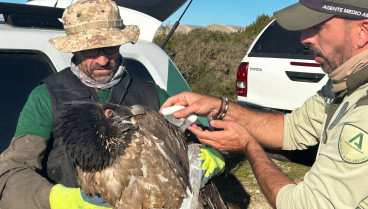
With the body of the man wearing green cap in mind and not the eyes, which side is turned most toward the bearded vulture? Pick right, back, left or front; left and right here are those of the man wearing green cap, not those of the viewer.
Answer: front

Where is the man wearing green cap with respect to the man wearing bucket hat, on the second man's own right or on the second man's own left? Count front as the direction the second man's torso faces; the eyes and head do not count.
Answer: on the second man's own left

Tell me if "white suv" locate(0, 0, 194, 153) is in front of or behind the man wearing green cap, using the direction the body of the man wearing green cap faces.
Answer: in front

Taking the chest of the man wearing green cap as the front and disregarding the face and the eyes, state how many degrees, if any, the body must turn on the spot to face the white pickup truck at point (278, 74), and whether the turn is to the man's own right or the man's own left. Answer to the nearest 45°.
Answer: approximately 90° to the man's own right

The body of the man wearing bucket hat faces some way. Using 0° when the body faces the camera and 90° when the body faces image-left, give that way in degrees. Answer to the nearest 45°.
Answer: approximately 0°

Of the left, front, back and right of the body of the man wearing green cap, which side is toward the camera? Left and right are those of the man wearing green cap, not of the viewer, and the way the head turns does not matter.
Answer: left

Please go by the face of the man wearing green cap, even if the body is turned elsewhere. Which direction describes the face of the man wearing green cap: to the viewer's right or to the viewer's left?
to the viewer's left

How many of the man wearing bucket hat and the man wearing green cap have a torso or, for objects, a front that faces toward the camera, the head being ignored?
1

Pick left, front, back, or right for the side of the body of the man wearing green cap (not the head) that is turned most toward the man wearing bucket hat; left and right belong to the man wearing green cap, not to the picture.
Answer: front

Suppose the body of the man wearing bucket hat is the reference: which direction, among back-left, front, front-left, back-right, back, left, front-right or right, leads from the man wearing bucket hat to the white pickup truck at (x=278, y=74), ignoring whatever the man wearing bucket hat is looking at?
back-left
